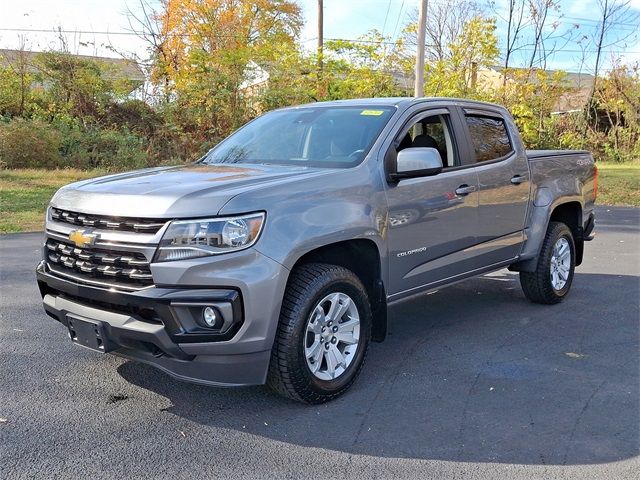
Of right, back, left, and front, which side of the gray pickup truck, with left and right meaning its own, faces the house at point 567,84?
back

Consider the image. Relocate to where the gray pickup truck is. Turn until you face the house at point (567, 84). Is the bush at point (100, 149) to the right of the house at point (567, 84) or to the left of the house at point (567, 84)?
left

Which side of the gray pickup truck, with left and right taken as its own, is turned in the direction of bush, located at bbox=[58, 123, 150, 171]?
right

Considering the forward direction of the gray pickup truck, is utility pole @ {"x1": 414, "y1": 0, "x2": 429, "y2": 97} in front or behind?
behind

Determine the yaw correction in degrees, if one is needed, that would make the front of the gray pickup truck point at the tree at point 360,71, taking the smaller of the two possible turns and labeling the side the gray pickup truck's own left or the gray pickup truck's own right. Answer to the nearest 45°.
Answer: approximately 135° to the gray pickup truck's own right

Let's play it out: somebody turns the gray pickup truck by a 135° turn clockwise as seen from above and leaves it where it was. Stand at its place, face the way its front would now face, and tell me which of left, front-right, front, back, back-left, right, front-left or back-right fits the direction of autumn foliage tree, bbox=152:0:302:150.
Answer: front

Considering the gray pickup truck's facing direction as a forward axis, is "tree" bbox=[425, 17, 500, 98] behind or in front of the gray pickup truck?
behind

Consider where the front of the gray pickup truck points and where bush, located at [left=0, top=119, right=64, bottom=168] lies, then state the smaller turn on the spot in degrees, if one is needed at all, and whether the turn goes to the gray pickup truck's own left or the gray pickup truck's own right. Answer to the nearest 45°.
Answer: approximately 90° to the gray pickup truck's own right

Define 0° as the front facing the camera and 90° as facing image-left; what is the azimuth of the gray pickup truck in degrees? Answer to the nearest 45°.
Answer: approximately 45°
